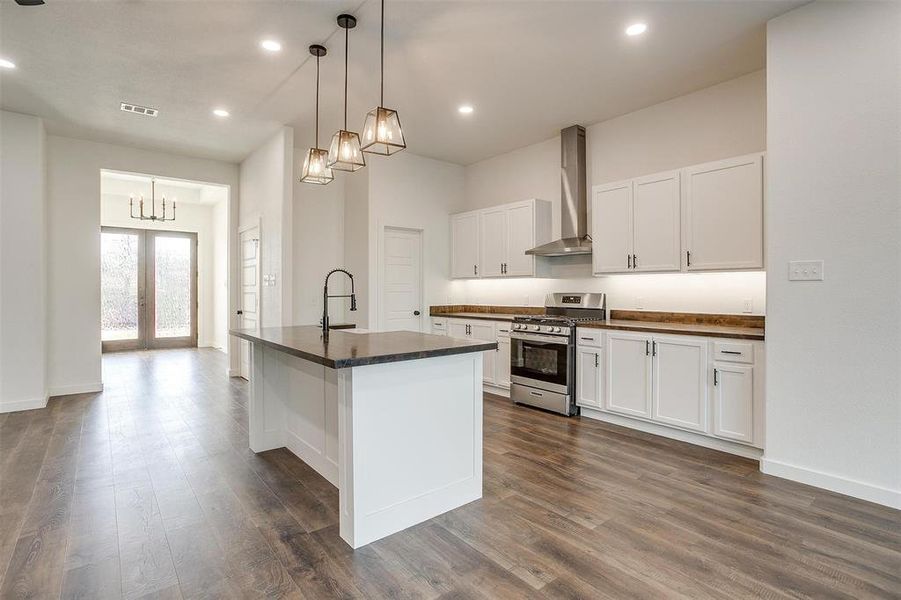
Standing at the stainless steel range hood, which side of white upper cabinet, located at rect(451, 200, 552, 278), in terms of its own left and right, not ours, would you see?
left

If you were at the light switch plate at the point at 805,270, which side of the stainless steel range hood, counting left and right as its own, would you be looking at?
left

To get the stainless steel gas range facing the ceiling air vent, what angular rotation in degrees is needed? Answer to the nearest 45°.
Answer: approximately 45° to its right

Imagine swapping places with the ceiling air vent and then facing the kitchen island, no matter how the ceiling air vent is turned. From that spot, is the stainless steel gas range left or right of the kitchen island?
left

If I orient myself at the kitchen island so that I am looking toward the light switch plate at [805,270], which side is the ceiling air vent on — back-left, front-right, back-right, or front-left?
back-left

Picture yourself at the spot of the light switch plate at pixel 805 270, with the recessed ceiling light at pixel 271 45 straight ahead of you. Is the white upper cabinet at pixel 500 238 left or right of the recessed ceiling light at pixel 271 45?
right

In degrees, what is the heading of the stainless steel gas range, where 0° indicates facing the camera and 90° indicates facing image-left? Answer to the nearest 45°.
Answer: approximately 45°

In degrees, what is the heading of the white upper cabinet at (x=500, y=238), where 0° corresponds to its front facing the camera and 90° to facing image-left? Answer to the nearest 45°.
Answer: approximately 45°
